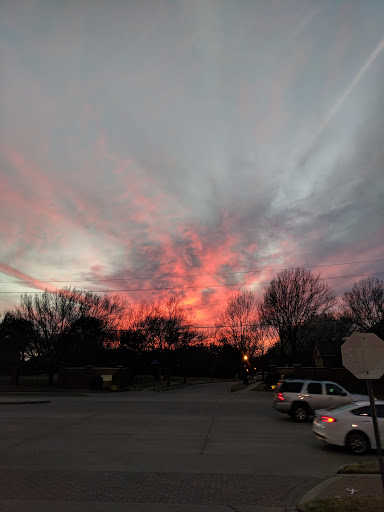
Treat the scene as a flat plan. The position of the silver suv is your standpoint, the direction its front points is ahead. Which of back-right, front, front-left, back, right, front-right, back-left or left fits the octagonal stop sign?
right

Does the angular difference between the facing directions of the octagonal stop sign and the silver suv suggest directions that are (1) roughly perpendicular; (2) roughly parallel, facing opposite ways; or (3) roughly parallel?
roughly perpendicular

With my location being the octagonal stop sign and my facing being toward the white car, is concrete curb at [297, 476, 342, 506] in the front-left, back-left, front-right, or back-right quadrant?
front-left

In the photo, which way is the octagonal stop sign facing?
away from the camera

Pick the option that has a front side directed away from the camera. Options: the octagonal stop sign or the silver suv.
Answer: the octagonal stop sign

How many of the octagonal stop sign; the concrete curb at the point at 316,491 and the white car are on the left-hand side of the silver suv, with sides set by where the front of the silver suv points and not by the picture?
0

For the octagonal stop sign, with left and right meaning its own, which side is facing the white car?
front

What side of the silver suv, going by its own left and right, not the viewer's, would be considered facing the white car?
right
